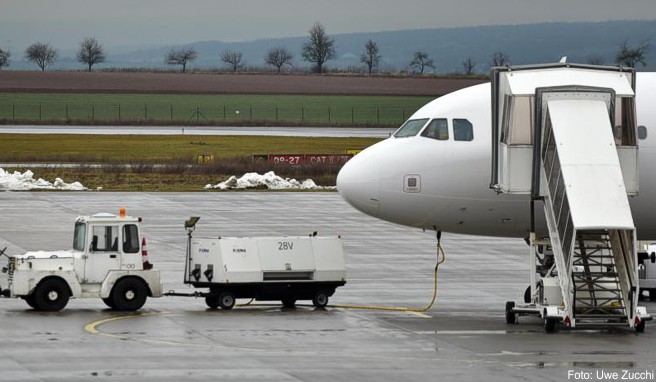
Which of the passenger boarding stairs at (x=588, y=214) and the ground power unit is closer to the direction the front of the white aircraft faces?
the ground power unit

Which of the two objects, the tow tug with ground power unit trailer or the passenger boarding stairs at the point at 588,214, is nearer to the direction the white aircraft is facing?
the tow tug with ground power unit trailer

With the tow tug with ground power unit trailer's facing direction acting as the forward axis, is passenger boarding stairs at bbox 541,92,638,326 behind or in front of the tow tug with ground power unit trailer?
behind

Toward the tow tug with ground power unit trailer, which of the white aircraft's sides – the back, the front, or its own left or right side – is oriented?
front

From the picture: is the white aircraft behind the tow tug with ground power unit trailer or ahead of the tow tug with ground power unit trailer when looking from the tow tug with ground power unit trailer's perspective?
behind

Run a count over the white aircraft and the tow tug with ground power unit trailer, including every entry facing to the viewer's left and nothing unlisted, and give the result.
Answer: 2

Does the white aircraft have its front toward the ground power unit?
yes

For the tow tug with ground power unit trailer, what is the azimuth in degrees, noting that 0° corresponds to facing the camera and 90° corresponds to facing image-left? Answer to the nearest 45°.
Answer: approximately 90°

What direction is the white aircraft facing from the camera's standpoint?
to the viewer's left
